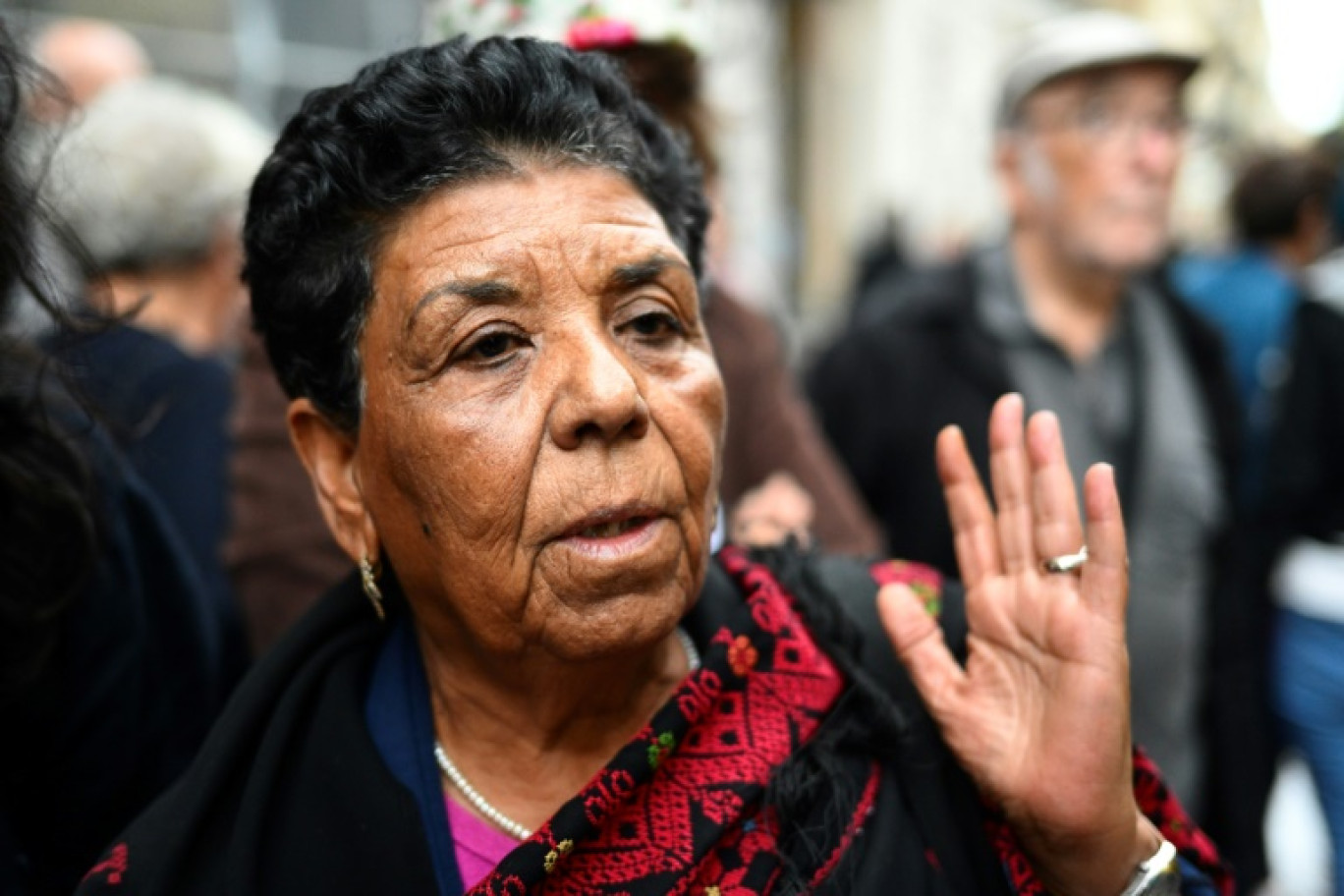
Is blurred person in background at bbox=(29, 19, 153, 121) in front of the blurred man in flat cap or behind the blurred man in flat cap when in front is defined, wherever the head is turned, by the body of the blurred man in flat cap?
behind

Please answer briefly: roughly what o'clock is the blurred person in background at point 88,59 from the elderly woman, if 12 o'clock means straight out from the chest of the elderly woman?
The blurred person in background is roughly at 5 o'clock from the elderly woman.

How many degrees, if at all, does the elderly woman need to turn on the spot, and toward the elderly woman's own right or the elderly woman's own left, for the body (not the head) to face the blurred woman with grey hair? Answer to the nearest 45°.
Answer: approximately 135° to the elderly woman's own right

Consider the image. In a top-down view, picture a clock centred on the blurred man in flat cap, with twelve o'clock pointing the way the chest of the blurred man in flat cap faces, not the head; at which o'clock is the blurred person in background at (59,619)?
The blurred person in background is roughly at 3 o'clock from the blurred man in flat cap.

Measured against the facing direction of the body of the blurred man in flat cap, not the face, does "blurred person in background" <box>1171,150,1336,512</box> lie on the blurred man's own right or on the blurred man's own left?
on the blurred man's own left

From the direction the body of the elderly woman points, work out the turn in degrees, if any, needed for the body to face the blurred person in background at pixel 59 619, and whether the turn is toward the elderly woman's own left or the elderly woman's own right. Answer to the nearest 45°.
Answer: approximately 135° to the elderly woman's own right

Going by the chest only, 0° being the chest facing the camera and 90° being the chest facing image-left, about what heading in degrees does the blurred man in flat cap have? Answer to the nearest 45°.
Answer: approximately 315°

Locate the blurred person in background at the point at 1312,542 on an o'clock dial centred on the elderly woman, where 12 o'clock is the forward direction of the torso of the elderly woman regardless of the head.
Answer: The blurred person in background is roughly at 8 o'clock from the elderly woman.

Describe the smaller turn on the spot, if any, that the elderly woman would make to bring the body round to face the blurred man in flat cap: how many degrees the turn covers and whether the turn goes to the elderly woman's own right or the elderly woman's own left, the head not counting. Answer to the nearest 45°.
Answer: approximately 135° to the elderly woman's own left

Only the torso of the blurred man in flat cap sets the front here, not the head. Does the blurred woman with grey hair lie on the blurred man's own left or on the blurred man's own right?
on the blurred man's own right

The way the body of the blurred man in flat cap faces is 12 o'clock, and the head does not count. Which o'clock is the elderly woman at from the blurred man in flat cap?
The elderly woman is roughly at 2 o'clock from the blurred man in flat cap.

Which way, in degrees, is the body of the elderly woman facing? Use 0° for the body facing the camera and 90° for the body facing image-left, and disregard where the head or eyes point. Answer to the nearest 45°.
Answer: approximately 0°
